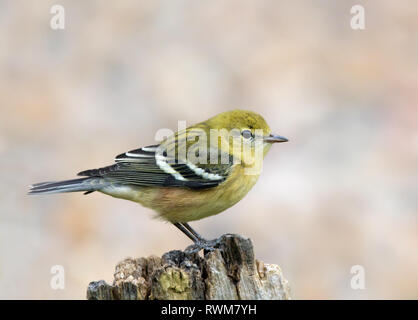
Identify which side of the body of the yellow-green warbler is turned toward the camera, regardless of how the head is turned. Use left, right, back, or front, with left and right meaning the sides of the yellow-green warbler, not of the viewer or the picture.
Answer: right
